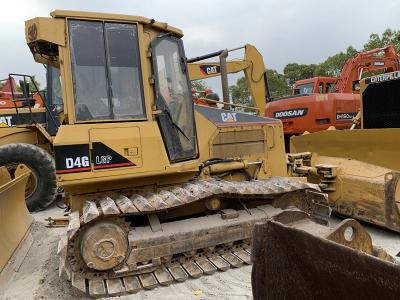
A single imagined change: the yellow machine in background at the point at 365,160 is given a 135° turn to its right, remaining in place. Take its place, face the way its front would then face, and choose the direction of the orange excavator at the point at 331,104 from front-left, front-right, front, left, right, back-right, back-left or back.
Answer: front

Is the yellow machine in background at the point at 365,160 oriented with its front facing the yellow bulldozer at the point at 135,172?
yes

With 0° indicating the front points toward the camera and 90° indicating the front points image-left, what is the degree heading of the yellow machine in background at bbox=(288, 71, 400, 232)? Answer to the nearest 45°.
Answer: approximately 45°
